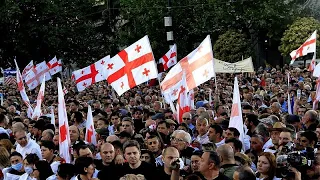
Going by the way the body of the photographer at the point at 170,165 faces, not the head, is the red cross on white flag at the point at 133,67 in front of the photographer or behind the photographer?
behind

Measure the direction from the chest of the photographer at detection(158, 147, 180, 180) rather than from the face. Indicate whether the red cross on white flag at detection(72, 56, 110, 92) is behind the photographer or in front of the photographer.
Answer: behind

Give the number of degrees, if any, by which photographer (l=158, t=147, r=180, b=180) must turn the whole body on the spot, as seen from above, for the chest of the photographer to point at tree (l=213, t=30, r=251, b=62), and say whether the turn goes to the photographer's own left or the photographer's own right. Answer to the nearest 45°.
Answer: approximately 135° to the photographer's own left

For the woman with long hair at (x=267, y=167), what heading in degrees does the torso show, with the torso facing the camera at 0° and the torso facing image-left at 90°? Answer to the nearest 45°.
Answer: approximately 45°

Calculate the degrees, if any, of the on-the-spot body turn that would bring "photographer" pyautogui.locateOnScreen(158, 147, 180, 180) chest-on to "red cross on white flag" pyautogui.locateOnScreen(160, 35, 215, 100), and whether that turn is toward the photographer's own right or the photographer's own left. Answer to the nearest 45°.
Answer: approximately 135° to the photographer's own left

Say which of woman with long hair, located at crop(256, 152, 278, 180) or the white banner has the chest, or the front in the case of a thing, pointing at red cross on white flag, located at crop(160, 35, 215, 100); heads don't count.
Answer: the white banner

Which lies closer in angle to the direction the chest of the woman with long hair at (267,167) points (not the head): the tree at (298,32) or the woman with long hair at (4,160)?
the woman with long hair

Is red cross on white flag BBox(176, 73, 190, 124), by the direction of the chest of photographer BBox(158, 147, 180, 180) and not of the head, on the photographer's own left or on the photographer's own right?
on the photographer's own left

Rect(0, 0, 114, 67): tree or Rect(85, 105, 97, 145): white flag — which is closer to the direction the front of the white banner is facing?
the white flag

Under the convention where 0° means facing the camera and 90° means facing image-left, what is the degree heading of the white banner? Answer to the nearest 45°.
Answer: approximately 0°

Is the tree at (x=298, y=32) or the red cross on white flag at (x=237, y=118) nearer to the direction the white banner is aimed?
the red cross on white flag
